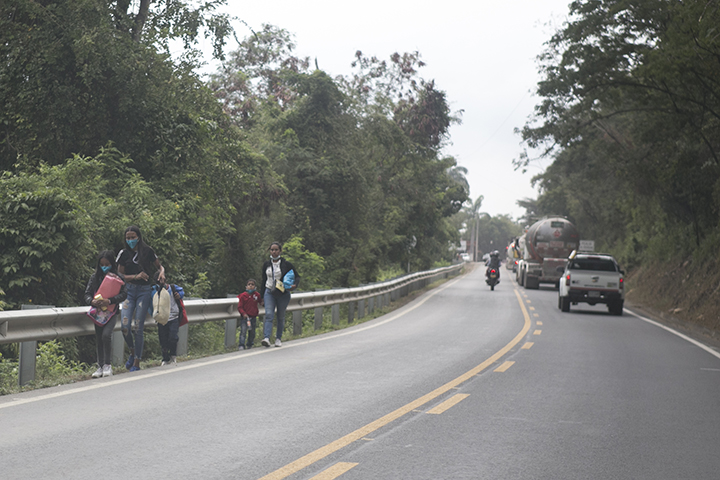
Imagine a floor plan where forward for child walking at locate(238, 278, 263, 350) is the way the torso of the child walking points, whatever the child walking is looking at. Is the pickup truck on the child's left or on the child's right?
on the child's left

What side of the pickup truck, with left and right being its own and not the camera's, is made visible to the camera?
back

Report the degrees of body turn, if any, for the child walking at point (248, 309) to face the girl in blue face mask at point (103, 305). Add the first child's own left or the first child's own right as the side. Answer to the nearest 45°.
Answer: approximately 45° to the first child's own right

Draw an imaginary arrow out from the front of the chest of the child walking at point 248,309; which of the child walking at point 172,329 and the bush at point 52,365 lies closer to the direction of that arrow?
the child walking

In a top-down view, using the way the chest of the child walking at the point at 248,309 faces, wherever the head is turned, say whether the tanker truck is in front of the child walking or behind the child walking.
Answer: behind

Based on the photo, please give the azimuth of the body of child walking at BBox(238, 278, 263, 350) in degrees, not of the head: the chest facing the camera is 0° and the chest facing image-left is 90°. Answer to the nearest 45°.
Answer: approximately 0°

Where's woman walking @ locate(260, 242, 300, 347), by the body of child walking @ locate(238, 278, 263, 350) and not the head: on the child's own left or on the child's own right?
on the child's own left
